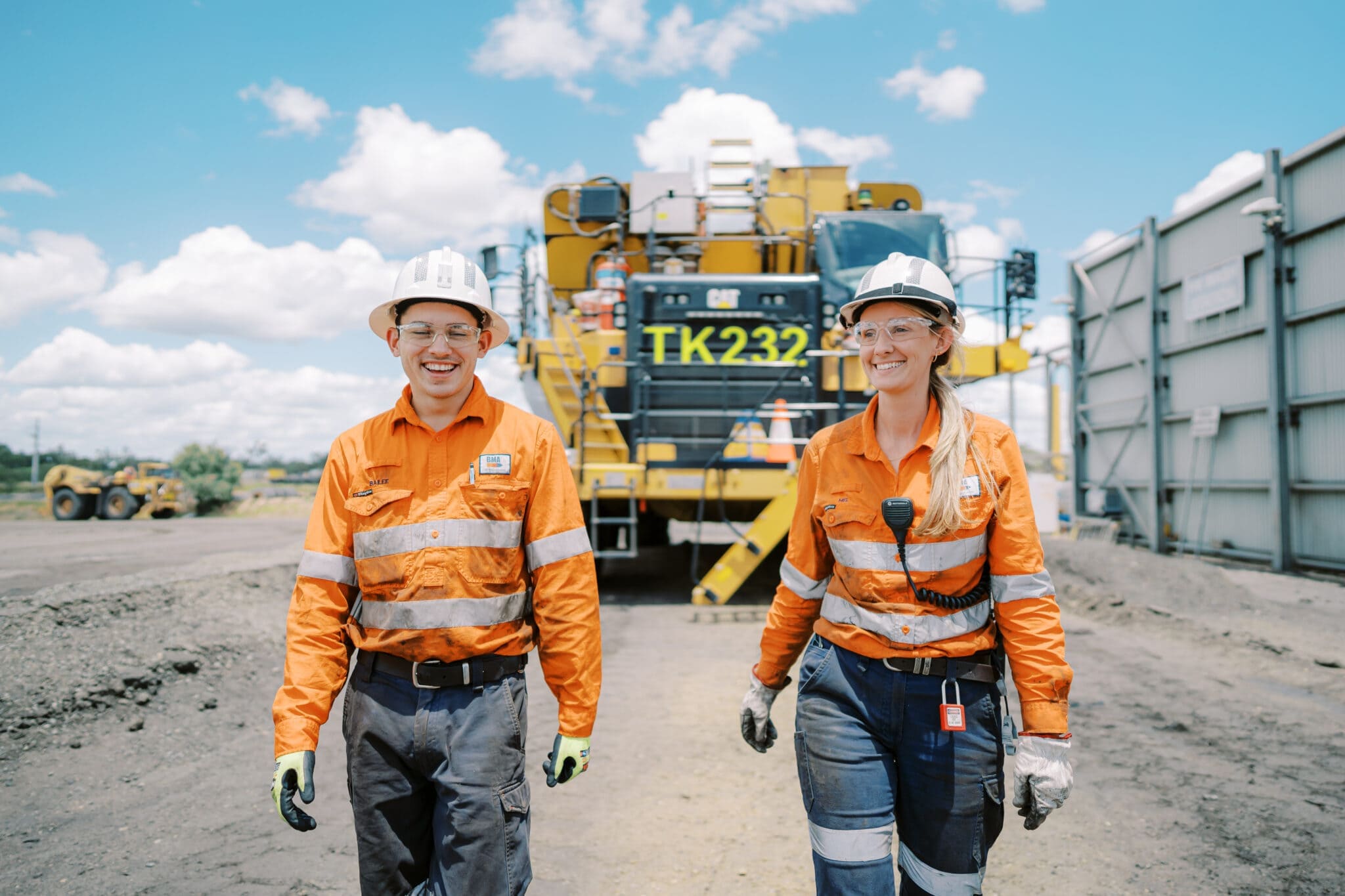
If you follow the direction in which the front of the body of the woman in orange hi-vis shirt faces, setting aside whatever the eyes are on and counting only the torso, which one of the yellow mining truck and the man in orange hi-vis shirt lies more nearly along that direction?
the man in orange hi-vis shirt

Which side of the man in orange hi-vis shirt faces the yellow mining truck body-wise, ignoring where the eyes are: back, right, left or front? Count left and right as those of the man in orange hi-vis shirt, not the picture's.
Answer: back

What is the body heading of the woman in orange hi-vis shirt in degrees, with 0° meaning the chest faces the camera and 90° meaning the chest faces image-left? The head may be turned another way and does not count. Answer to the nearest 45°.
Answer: approximately 0°

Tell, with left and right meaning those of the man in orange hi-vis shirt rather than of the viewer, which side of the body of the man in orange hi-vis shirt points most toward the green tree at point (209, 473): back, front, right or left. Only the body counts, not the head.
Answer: back

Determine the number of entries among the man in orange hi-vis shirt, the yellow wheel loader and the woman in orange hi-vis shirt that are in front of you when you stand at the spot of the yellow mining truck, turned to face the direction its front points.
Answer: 2

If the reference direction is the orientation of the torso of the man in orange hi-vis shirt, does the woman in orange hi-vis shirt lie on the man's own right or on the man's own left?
on the man's own left

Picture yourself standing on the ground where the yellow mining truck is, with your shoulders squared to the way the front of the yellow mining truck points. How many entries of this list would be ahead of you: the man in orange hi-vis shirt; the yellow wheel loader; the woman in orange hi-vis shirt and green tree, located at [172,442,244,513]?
2

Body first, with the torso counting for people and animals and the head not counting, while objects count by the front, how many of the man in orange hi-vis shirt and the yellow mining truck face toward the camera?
2
